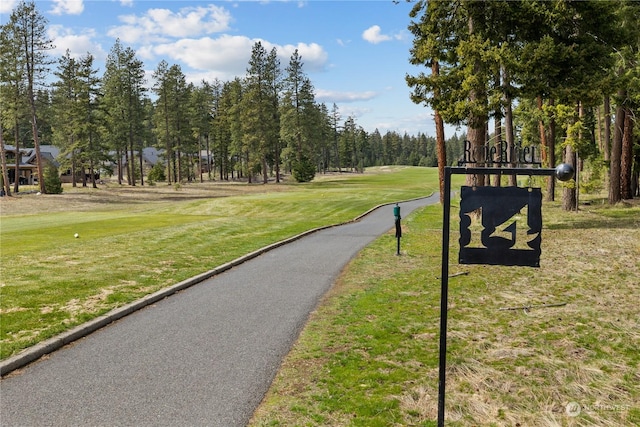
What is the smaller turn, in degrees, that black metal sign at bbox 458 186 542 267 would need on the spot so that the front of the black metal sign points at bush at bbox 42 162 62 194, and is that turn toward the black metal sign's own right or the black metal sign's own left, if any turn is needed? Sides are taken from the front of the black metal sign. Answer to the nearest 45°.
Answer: approximately 135° to the black metal sign's own right

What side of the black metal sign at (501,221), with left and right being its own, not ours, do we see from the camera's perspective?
front
